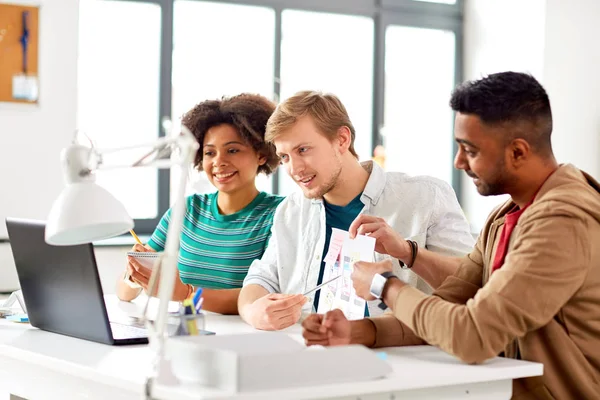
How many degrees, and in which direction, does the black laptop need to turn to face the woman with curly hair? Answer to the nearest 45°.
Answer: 0° — it already faces them

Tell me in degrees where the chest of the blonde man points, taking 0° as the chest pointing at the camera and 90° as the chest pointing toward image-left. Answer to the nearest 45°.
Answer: approximately 45°

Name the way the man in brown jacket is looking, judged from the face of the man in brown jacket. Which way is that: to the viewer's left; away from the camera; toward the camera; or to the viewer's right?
to the viewer's left

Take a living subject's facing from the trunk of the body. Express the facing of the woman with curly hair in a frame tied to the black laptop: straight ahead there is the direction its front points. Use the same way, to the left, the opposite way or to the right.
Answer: the opposite way

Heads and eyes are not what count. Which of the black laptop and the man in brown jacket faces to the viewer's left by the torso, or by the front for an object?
the man in brown jacket

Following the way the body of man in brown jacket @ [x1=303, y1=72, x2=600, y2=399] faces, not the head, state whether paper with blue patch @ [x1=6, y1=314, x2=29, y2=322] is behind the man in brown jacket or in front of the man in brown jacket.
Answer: in front

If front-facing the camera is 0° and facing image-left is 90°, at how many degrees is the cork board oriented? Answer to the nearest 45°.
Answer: approximately 0°

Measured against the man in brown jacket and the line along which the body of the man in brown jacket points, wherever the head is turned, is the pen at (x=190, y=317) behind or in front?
in front

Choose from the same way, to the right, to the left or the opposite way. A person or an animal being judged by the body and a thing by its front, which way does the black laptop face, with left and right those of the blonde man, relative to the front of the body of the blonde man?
the opposite way
